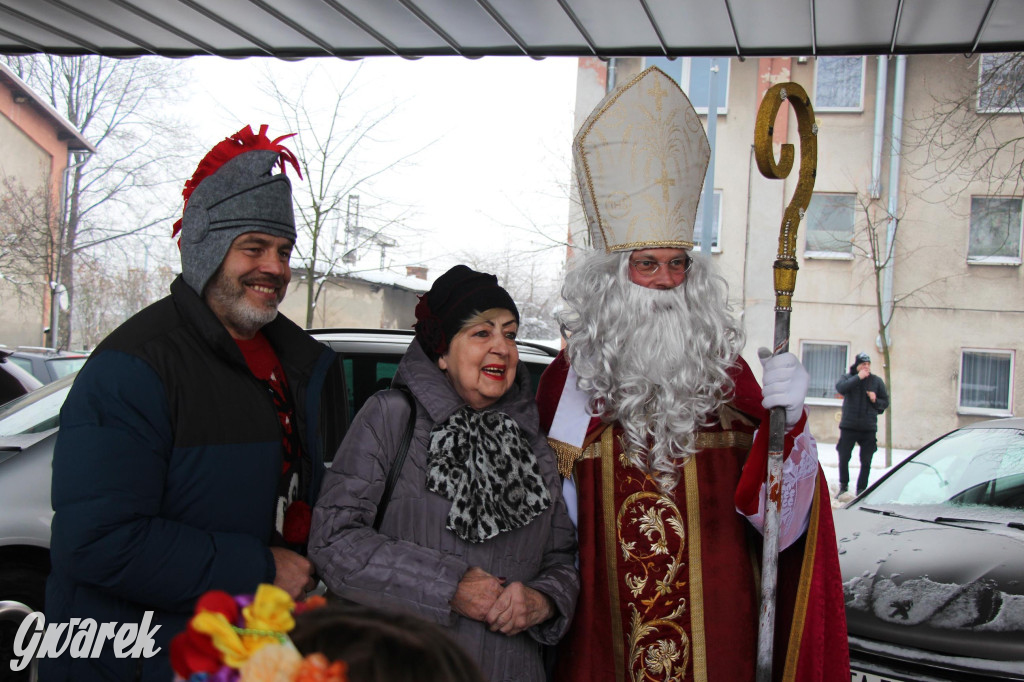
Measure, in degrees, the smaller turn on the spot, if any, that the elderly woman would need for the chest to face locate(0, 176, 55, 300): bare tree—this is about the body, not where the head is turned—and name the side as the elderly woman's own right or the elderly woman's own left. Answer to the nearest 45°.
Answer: approximately 180°

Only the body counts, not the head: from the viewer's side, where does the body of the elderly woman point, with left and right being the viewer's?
facing the viewer and to the right of the viewer

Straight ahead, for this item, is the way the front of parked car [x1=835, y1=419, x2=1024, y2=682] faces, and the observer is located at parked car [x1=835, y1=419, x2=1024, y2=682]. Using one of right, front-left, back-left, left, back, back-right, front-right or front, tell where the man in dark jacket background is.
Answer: back-right

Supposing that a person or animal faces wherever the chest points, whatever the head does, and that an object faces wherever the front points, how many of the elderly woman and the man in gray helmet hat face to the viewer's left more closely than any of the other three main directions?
0

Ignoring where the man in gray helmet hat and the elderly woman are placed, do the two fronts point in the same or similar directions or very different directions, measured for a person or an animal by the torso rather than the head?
same or similar directions

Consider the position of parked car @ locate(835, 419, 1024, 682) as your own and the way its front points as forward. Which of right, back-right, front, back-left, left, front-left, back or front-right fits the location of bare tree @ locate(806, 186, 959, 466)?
back-right

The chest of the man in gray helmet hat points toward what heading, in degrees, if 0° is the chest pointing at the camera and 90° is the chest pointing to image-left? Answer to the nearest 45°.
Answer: approximately 315°

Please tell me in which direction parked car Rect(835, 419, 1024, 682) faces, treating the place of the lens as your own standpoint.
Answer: facing the viewer and to the left of the viewer

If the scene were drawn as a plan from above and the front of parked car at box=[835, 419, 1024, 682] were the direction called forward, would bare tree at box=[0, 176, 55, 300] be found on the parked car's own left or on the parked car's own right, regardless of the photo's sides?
on the parked car's own right

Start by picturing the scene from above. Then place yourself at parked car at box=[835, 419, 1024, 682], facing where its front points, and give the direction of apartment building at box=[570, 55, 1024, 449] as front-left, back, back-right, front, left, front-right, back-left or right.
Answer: back-right

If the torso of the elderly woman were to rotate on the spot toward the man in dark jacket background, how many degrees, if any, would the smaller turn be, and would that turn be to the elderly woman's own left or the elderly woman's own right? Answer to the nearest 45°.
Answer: approximately 90° to the elderly woman's own left

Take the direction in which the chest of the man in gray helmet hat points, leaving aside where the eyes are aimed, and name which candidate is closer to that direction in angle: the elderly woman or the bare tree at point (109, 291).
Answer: the elderly woman

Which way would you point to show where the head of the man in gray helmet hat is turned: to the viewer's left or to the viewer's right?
to the viewer's right

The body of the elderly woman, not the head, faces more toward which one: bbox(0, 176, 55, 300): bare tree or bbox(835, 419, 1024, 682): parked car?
the parked car
